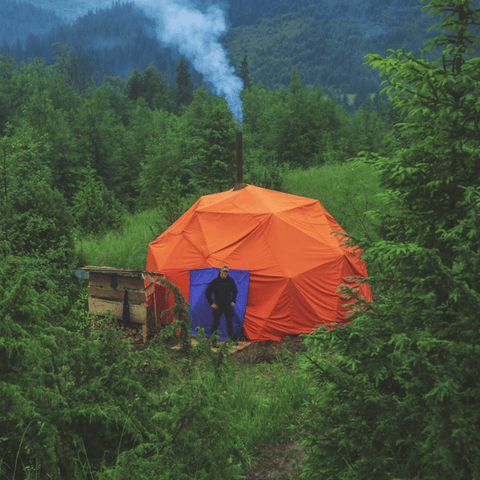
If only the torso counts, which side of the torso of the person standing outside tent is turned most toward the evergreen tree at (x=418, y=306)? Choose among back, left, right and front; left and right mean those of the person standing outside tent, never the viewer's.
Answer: front

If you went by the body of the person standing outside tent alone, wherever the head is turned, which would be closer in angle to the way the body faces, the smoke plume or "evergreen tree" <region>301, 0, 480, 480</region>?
the evergreen tree

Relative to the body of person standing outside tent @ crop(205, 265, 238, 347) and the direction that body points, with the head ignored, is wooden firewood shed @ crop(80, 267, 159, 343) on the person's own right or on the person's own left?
on the person's own right

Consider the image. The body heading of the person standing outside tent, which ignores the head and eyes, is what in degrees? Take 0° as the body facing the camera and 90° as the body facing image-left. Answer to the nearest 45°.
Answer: approximately 0°

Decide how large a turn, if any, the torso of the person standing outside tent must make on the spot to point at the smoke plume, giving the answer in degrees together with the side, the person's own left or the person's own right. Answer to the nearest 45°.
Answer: approximately 180°

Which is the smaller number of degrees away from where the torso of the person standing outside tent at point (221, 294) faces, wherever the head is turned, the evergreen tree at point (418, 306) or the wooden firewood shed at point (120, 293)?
the evergreen tree
